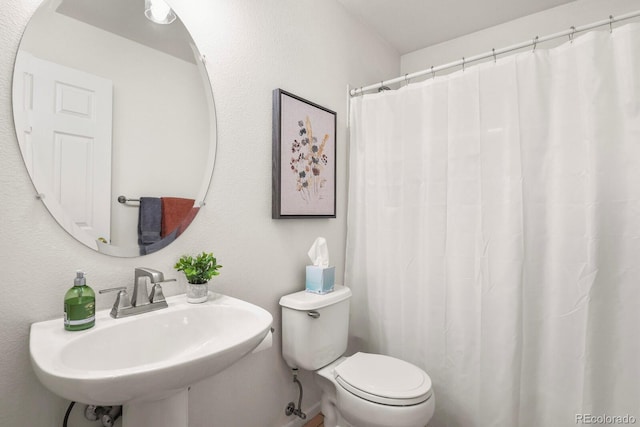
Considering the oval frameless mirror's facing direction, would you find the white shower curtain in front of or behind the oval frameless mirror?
in front

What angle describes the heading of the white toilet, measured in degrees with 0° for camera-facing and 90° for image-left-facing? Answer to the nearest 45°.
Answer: approximately 315°

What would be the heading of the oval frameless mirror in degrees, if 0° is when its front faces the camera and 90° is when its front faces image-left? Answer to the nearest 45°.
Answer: approximately 315°

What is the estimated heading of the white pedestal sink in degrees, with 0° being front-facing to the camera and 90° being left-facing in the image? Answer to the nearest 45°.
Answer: approximately 315°

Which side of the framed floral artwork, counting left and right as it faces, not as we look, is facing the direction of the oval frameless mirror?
right

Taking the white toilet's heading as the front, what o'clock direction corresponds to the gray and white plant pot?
The gray and white plant pot is roughly at 3 o'clock from the white toilet.

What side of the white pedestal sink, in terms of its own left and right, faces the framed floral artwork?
left

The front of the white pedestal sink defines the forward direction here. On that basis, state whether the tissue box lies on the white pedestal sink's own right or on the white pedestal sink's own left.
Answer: on the white pedestal sink's own left
